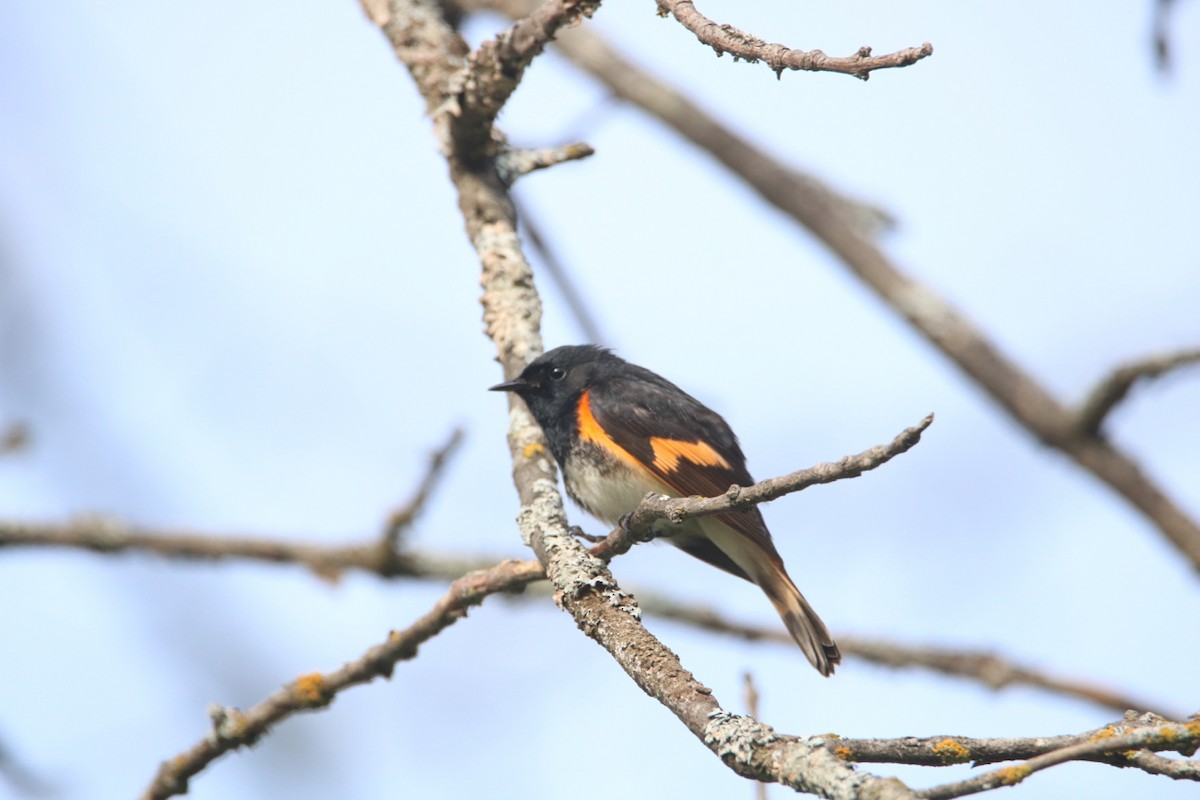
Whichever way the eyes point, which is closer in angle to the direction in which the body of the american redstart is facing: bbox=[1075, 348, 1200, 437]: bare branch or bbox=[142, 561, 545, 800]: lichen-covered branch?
the lichen-covered branch

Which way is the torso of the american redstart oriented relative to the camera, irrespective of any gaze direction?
to the viewer's left

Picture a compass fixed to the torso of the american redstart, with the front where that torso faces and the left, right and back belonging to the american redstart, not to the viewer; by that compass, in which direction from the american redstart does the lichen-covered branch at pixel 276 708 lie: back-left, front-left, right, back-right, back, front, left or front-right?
front-left

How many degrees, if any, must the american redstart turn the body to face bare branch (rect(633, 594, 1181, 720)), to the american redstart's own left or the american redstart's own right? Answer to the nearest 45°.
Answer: approximately 135° to the american redstart's own right

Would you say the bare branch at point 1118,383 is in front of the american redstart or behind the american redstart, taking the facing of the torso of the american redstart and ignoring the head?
behind
